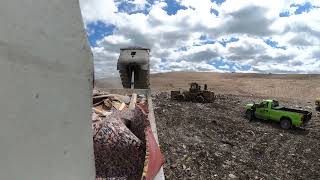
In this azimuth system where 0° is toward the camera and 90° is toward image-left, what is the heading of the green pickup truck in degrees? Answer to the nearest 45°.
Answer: approximately 135°
